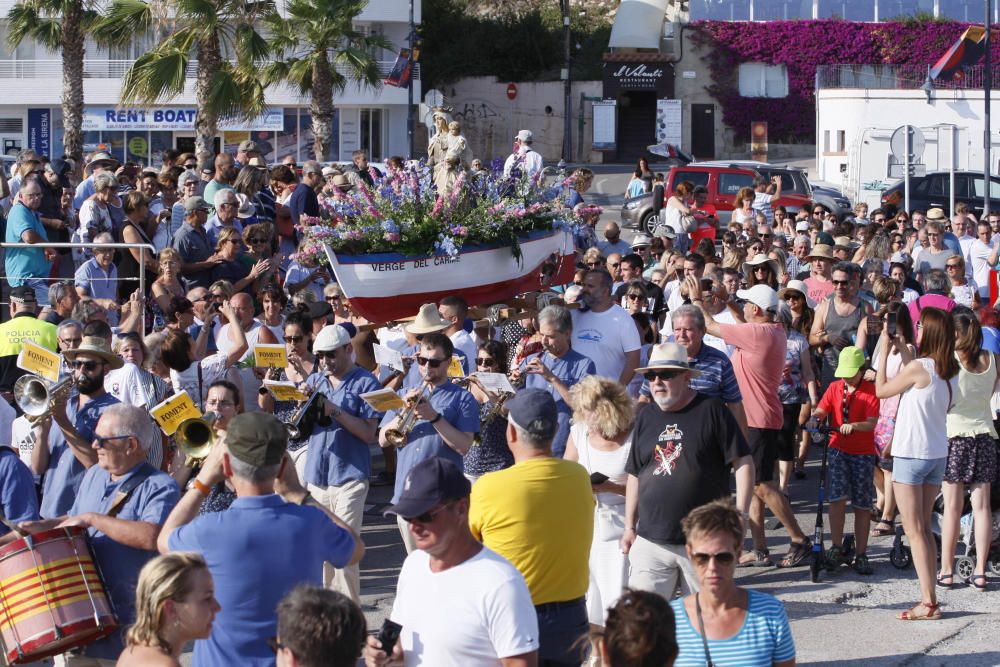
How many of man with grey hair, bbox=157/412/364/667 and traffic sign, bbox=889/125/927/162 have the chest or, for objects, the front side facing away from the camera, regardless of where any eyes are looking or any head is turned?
2

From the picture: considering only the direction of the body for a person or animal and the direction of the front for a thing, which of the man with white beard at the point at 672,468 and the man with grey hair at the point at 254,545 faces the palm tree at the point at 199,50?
the man with grey hair

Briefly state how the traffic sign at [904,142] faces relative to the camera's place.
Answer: facing away from the viewer

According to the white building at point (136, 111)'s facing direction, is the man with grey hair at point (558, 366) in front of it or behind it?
in front

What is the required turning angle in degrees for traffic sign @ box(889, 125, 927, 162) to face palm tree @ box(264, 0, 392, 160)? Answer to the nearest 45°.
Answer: approximately 45° to its left

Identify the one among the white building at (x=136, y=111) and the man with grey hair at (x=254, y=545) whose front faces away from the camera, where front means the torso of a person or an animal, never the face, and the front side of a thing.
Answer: the man with grey hair

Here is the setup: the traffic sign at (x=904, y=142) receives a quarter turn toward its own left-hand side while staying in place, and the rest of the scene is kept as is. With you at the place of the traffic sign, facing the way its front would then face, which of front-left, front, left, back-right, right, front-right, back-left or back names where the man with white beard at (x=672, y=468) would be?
left

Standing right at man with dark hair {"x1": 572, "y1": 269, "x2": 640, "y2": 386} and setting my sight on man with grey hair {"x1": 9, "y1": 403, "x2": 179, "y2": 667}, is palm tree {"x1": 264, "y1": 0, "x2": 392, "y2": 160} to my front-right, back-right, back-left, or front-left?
back-right

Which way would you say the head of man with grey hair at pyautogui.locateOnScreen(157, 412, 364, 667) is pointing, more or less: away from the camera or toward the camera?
away from the camera

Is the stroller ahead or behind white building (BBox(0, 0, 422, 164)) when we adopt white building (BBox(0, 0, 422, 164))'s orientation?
ahead

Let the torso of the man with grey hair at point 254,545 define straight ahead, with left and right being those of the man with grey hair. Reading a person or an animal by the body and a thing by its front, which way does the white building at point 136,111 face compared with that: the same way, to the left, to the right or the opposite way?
the opposite way

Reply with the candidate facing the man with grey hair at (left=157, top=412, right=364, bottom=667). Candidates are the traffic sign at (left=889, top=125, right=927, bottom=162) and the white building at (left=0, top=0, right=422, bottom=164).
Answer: the white building

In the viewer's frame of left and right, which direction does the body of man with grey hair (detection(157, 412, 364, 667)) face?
facing away from the viewer
